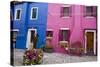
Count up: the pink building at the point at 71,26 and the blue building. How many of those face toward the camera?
2
